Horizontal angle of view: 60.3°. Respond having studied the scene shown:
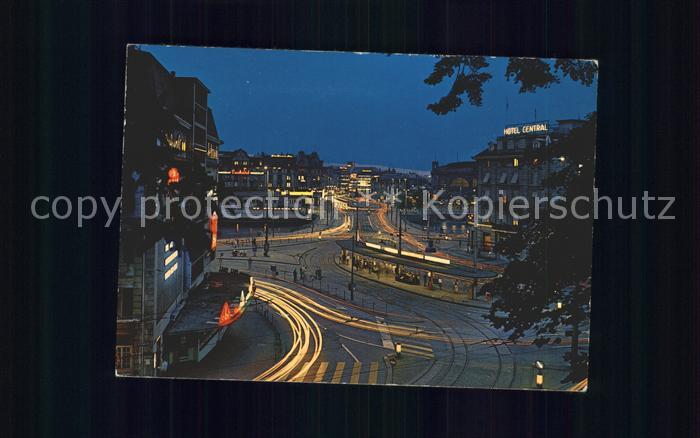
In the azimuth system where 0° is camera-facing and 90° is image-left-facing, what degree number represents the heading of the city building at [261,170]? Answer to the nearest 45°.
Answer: approximately 0°

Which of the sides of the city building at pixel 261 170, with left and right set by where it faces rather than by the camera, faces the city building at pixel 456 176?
left

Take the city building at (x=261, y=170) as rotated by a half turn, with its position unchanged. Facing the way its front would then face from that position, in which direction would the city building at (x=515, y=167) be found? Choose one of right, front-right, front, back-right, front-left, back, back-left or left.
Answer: right
